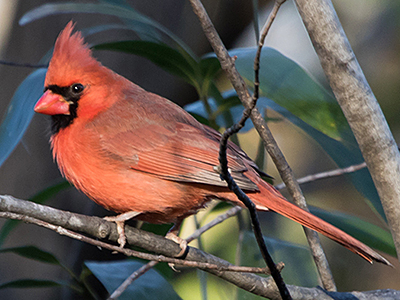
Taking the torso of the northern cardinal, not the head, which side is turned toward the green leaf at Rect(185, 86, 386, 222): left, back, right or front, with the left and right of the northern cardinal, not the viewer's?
back

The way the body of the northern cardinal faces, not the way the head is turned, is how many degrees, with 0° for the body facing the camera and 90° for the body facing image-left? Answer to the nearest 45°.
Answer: approximately 90°

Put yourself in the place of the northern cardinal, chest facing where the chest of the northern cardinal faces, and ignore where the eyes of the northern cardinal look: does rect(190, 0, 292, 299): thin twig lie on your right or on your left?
on your left

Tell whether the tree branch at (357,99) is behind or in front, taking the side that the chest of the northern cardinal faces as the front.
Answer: behind
